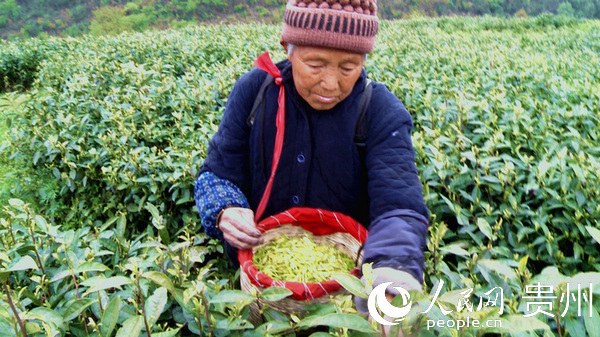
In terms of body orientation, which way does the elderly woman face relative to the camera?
toward the camera

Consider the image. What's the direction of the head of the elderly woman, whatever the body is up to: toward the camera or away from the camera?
toward the camera
